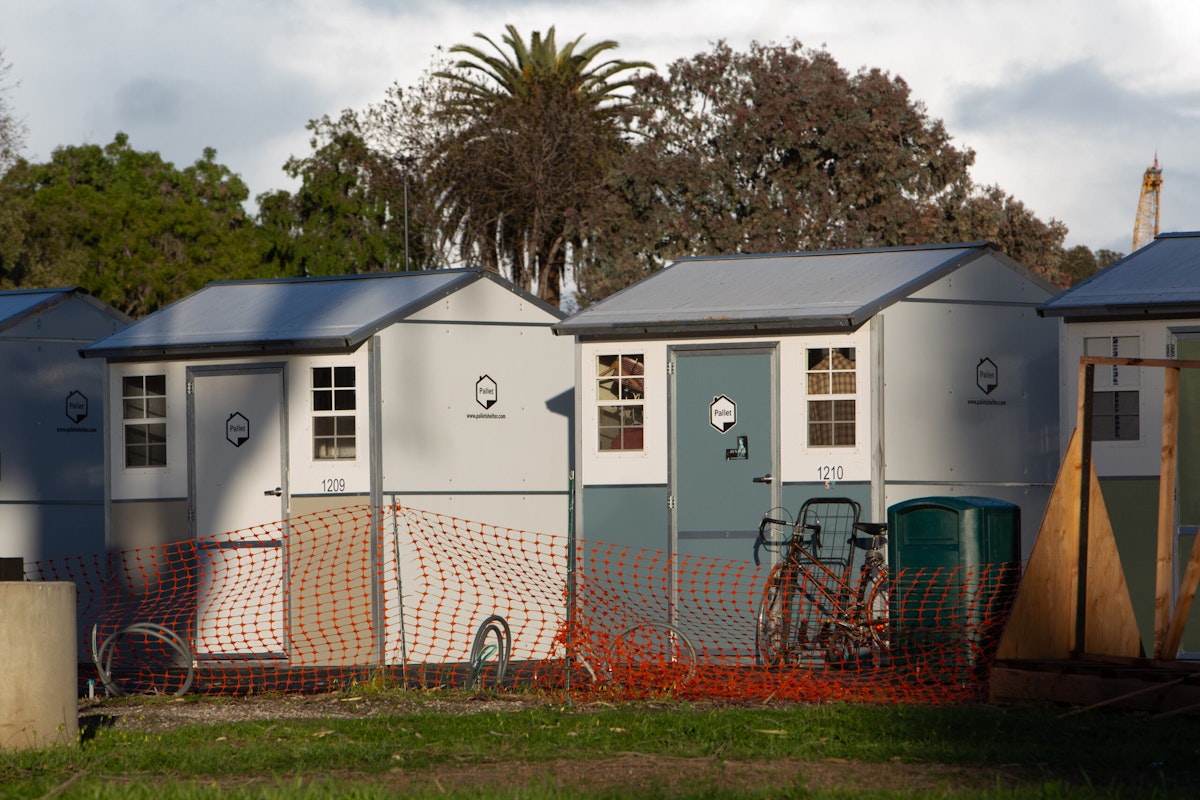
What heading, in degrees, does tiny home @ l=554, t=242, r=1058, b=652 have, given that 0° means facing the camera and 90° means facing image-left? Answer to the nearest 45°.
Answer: approximately 45°

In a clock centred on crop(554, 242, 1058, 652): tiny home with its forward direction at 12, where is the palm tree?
The palm tree is roughly at 4 o'clock from the tiny home.

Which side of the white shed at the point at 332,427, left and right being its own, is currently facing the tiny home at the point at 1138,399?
left

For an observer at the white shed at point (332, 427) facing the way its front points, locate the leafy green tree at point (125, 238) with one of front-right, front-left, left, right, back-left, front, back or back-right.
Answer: back-right

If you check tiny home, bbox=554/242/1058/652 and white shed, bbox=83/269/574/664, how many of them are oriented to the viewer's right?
0

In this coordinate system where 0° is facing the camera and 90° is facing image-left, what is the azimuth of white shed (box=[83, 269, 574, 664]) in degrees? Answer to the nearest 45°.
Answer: approximately 45°

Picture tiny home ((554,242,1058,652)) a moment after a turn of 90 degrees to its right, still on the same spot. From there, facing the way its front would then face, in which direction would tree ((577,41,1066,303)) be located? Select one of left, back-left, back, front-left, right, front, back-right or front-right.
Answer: front-right
